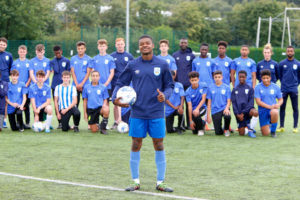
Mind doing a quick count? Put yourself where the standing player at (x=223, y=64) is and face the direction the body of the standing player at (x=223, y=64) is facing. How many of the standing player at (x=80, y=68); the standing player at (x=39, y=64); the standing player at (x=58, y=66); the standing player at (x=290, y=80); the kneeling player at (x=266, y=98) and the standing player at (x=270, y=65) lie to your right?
3

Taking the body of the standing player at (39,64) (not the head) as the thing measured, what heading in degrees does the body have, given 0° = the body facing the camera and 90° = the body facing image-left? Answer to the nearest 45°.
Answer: approximately 0°

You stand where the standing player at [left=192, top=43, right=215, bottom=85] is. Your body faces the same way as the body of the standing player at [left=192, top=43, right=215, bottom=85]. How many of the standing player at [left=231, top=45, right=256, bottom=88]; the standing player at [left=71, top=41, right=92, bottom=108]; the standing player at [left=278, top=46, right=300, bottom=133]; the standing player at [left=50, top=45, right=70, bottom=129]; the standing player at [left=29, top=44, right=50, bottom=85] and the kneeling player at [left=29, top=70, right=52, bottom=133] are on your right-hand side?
4

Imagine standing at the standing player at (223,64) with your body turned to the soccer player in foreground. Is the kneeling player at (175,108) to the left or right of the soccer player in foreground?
right

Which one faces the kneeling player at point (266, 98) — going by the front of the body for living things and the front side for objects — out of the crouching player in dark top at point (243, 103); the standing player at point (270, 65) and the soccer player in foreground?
the standing player at point (270, 65)

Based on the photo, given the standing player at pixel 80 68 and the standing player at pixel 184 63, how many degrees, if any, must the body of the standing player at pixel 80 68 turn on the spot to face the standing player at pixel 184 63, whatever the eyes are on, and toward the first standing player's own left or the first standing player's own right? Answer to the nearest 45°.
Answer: approximately 90° to the first standing player's own left
